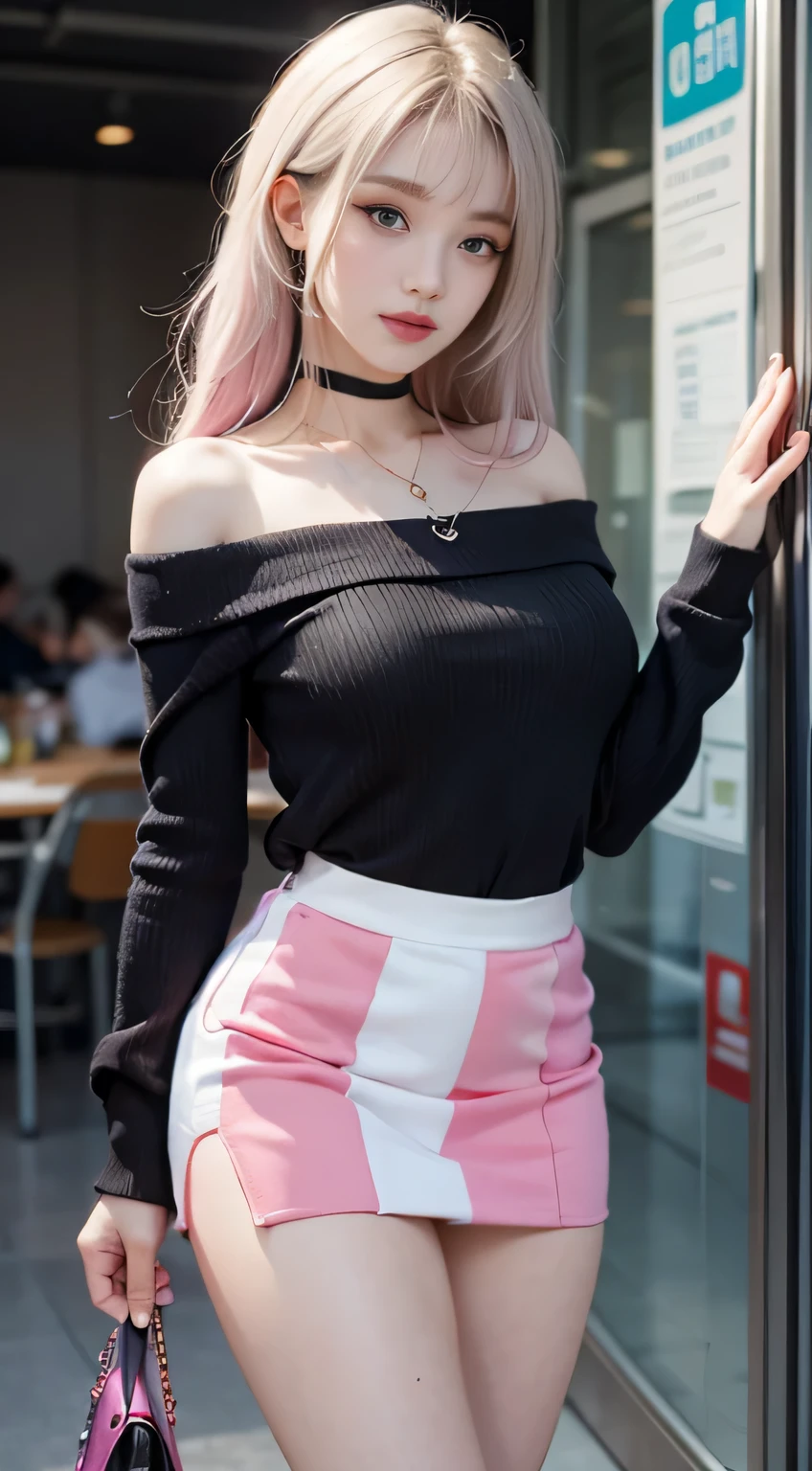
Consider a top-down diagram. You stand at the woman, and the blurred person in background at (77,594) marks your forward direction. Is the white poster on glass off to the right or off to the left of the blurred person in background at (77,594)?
right

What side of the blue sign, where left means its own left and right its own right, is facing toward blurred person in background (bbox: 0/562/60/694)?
right

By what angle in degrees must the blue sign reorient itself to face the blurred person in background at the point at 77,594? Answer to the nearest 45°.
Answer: approximately 90° to its right

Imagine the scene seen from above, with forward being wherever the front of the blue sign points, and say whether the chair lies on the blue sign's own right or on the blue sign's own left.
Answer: on the blue sign's own right

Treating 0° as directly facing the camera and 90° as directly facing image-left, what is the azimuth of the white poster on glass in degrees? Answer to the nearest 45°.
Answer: approximately 45°

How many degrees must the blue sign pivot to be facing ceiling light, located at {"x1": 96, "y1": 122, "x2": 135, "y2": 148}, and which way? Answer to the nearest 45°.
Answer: approximately 90° to its right

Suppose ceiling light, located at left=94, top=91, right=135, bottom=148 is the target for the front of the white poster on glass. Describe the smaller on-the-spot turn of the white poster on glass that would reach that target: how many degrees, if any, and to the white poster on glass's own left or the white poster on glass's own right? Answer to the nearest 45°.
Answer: approximately 90° to the white poster on glass's own right

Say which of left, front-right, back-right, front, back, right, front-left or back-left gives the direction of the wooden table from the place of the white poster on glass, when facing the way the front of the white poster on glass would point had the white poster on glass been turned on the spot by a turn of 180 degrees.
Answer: left

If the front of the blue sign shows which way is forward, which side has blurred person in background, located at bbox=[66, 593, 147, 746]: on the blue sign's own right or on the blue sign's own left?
on the blue sign's own right
